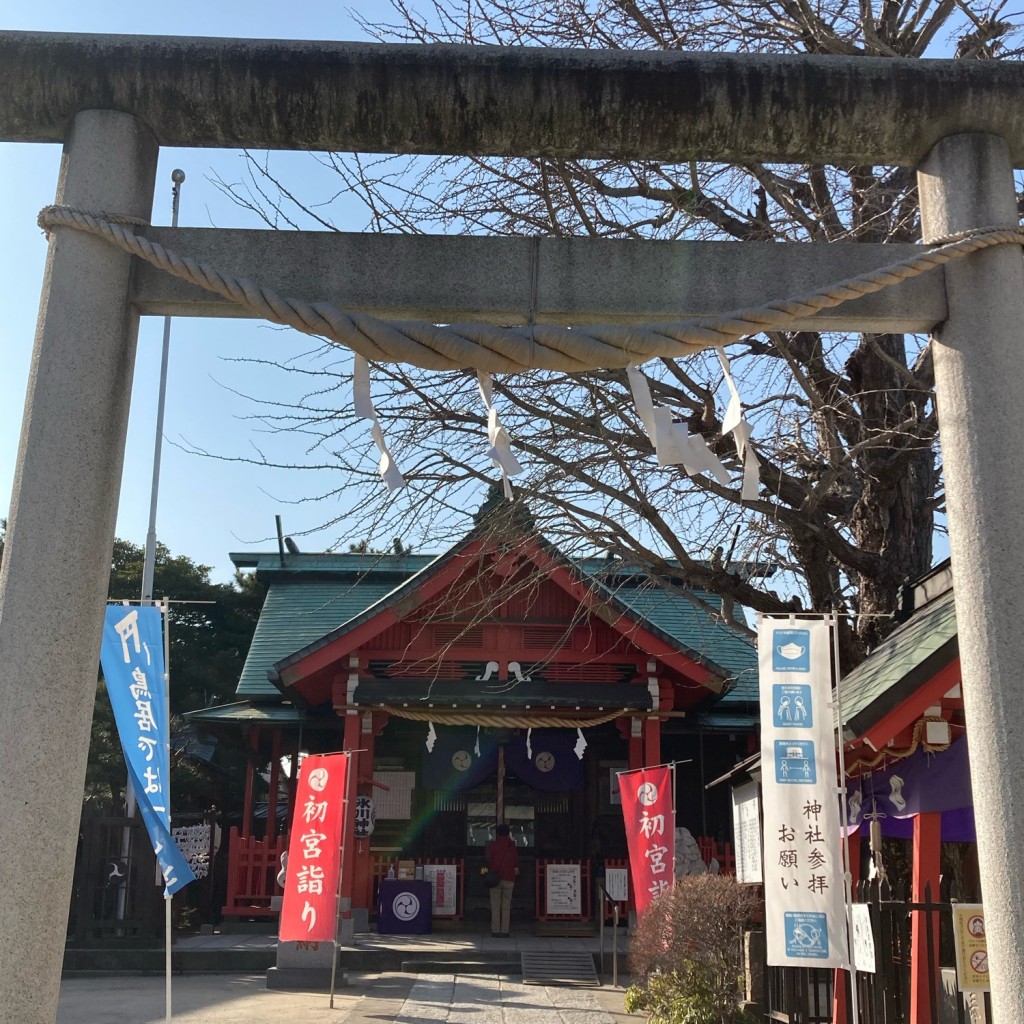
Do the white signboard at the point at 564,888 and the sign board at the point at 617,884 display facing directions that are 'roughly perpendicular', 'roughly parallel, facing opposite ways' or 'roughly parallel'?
roughly parallel

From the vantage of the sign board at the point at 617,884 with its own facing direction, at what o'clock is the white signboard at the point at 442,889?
The white signboard is roughly at 4 o'clock from the sign board.

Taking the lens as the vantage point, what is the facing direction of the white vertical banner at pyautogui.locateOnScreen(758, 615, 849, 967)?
facing the viewer

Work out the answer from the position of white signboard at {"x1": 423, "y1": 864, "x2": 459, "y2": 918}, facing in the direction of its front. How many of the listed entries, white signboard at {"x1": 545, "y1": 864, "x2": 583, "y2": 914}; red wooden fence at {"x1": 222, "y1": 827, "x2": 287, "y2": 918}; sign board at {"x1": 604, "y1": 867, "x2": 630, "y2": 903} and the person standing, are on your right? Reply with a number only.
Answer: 1

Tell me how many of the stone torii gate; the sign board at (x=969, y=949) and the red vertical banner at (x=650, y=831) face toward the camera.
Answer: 3

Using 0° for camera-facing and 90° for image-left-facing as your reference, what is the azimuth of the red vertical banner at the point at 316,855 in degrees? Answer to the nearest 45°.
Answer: approximately 0°

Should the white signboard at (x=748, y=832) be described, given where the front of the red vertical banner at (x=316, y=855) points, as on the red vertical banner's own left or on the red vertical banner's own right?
on the red vertical banner's own left

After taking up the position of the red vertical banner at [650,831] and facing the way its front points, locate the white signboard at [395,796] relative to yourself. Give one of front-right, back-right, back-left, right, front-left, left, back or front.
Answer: back-right

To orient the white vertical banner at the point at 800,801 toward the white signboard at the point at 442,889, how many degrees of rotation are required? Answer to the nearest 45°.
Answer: approximately 135° to its right

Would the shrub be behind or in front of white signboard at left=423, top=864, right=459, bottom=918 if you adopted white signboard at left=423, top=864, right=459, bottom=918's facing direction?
in front

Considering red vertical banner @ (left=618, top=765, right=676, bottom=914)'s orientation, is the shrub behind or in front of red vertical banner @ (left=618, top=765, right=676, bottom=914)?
in front

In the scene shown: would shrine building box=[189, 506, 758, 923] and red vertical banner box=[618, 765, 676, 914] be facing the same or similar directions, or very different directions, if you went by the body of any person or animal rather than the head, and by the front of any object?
same or similar directions

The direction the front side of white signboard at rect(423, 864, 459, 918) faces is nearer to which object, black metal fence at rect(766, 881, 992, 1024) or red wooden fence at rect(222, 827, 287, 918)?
the black metal fence

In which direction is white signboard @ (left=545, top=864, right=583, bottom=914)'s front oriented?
toward the camera

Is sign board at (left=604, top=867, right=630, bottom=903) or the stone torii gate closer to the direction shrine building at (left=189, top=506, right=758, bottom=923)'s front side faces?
the stone torii gate

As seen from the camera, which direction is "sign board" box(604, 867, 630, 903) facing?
toward the camera
